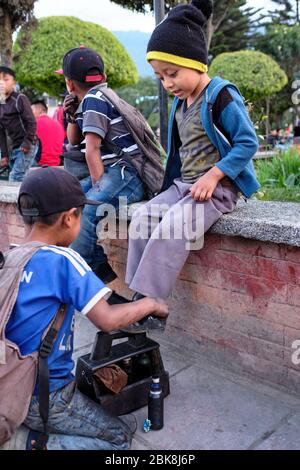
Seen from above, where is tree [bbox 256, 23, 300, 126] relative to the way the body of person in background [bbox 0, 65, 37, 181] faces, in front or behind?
behind

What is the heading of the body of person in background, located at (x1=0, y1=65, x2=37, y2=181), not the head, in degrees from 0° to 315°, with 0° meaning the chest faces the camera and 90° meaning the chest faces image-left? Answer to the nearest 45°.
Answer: approximately 45°

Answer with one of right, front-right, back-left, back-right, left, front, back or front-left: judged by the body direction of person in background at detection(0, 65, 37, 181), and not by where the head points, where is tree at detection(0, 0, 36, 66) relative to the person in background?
back-right

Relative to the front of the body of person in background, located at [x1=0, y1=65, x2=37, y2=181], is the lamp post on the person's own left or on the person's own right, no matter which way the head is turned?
on the person's own left

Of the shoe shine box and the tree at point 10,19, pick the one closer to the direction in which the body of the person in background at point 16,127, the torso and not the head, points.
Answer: the shoe shine box

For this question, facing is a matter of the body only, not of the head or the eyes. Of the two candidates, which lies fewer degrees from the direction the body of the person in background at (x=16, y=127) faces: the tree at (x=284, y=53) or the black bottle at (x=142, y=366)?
the black bottle

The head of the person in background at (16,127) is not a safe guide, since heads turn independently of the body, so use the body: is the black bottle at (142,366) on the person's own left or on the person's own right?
on the person's own left

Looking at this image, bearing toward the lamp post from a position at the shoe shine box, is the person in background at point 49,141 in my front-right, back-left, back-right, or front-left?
front-left

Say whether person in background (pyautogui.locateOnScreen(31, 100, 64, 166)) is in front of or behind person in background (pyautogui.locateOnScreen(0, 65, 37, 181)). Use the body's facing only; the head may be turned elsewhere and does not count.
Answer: behind

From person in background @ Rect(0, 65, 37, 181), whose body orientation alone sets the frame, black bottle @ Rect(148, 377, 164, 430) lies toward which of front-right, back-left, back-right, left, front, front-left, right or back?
front-left

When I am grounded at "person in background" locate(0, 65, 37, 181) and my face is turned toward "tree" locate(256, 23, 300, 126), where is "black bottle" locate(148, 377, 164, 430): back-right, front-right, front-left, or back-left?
back-right

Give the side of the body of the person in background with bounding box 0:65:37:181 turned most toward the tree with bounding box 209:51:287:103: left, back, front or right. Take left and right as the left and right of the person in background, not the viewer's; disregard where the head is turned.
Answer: back
